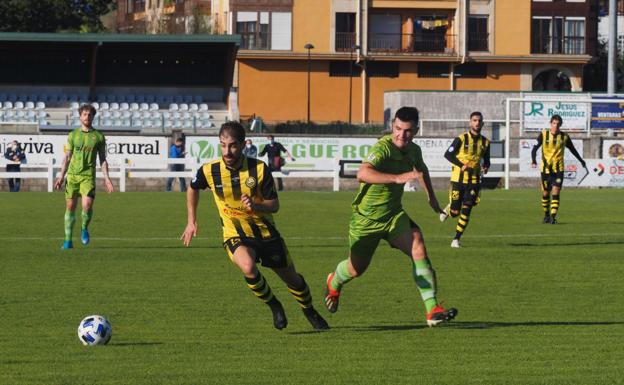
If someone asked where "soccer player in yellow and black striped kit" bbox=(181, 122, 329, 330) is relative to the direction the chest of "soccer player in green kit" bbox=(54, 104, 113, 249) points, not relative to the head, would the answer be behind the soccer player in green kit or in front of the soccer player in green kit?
in front

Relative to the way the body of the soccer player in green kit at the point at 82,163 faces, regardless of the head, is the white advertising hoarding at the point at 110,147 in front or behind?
behind

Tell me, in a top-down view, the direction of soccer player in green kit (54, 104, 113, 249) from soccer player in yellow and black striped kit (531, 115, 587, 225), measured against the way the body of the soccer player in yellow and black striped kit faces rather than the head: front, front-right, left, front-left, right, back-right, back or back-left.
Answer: front-right

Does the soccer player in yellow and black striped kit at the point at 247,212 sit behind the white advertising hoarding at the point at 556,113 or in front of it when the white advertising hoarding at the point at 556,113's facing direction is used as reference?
in front

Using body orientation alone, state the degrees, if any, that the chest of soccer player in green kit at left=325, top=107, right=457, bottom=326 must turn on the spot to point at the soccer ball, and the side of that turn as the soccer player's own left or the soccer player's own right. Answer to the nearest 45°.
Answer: approximately 90° to the soccer player's own right

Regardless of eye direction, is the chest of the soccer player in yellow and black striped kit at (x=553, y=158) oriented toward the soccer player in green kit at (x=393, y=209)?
yes

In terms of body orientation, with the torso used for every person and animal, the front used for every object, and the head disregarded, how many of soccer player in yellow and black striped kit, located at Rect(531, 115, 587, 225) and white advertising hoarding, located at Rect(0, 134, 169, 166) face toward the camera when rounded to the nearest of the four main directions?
2

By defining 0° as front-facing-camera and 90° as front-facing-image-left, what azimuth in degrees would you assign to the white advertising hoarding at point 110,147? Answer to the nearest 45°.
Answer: approximately 0°

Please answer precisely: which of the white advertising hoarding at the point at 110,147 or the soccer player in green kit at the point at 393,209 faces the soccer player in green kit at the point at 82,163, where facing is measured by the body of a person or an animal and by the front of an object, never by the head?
the white advertising hoarding
